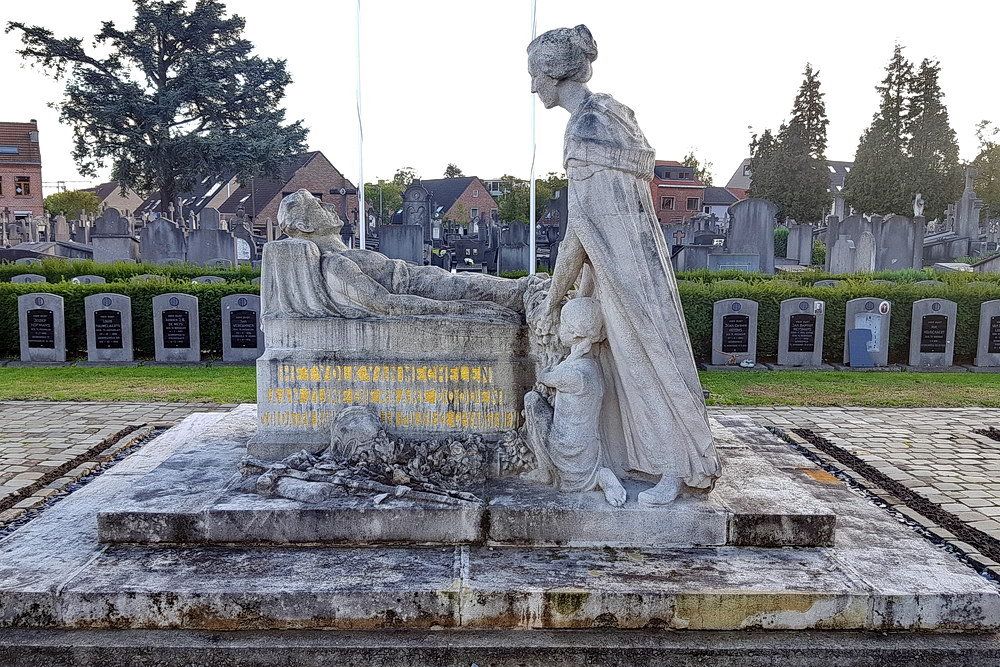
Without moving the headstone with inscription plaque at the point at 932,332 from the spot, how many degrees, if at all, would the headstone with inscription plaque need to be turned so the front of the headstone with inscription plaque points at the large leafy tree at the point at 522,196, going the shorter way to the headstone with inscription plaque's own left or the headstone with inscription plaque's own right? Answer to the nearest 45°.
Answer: approximately 135° to the headstone with inscription plaque's own right

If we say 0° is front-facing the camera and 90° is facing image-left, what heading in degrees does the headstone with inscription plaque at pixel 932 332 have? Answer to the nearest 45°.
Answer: approximately 0°

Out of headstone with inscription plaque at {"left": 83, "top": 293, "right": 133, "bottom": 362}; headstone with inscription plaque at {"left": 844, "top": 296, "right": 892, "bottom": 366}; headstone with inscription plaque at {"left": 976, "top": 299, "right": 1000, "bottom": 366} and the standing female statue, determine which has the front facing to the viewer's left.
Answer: the standing female statue

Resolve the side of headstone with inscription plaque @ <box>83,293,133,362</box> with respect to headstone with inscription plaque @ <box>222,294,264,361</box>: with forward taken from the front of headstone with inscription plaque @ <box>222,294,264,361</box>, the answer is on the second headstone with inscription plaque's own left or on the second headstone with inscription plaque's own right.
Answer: on the second headstone with inscription plaque's own right

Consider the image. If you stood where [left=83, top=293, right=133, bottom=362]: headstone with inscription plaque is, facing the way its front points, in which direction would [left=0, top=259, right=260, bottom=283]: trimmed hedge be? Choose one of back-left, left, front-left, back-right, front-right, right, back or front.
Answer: back

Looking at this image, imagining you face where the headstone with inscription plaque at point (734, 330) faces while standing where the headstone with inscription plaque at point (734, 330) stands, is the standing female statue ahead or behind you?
ahead

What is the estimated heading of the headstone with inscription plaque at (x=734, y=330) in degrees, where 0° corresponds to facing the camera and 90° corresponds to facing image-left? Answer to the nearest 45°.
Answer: approximately 0°

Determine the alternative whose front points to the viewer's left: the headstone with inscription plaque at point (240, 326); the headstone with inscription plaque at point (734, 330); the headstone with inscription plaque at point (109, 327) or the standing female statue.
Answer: the standing female statue

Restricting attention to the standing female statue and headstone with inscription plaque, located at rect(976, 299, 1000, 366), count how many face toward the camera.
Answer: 1
